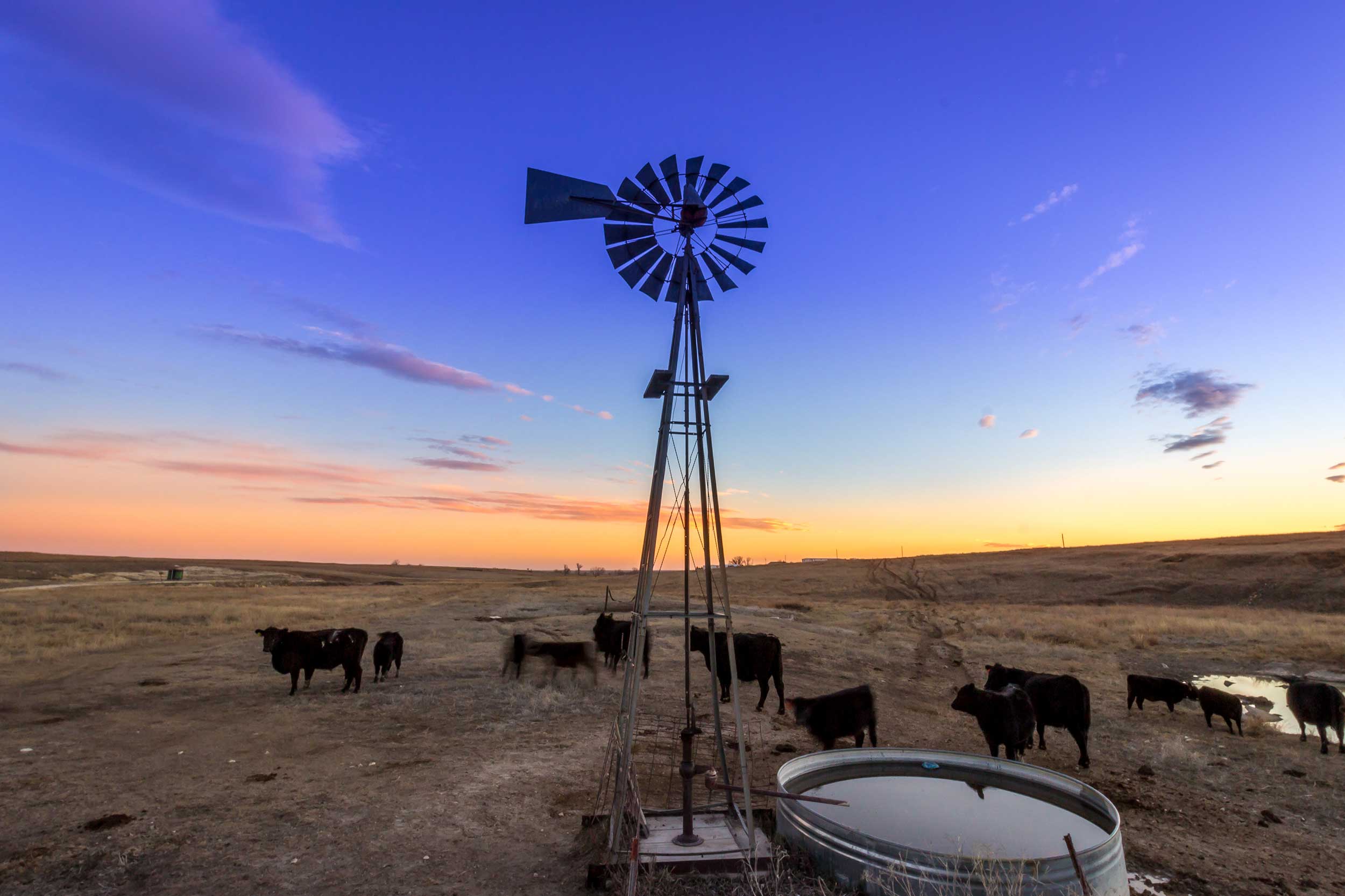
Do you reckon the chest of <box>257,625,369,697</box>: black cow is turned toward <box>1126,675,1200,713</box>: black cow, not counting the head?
no

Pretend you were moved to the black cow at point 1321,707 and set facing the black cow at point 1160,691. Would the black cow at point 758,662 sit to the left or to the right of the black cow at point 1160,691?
left

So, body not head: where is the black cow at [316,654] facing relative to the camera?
to the viewer's left

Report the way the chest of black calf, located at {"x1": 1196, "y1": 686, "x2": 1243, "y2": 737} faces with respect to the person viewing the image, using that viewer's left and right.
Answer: facing away from the viewer and to the left of the viewer

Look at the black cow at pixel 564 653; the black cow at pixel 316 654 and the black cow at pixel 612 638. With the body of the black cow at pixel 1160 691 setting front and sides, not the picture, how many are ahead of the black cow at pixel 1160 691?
0

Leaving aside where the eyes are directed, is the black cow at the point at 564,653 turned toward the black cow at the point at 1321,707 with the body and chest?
no

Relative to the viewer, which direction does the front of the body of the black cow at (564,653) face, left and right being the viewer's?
facing to the left of the viewer

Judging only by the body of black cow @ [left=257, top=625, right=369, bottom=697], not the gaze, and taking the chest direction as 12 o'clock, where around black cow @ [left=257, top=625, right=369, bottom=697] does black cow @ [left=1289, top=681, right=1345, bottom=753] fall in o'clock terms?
black cow @ [left=1289, top=681, right=1345, bottom=753] is roughly at 7 o'clock from black cow @ [left=257, top=625, right=369, bottom=697].

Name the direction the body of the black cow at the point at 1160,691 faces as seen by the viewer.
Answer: to the viewer's right

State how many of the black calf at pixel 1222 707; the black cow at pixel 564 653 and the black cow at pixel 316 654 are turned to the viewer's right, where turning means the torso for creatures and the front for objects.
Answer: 0

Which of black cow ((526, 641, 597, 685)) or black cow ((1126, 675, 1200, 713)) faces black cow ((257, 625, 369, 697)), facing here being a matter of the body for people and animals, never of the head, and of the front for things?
black cow ((526, 641, 597, 685))

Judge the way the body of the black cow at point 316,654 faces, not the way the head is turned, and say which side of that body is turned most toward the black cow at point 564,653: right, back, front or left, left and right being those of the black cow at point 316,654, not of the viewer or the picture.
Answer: back
